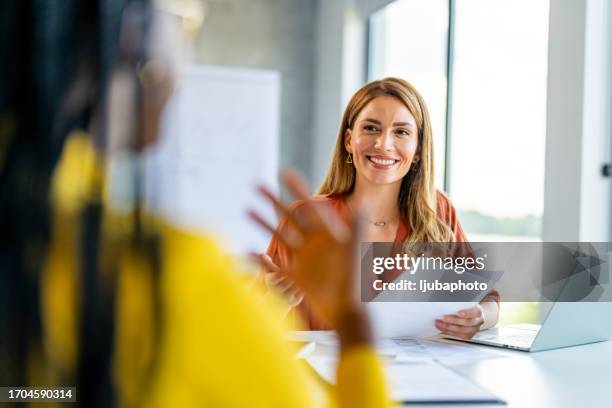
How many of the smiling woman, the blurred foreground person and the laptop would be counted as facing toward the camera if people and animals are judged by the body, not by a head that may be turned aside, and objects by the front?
1

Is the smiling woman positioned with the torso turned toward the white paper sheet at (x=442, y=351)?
yes

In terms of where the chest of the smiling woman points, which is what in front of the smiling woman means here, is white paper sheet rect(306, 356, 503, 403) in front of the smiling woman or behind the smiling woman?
in front

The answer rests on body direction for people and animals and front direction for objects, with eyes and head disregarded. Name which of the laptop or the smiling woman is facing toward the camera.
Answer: the smiling woman

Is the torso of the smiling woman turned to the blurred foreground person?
yes

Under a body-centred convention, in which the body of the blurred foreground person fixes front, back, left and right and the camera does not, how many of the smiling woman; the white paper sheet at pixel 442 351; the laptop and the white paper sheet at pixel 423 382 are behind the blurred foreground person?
0

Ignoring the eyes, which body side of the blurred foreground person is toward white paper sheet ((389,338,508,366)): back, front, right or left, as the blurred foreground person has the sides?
front

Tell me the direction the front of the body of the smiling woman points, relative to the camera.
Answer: toward the camera

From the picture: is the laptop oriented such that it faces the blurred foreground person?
no

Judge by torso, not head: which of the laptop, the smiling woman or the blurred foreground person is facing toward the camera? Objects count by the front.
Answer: the smiling woman

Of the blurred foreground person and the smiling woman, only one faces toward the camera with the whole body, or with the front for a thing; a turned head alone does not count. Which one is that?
the smiling woman

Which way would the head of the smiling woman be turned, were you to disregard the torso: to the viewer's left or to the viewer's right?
to the viewer's left

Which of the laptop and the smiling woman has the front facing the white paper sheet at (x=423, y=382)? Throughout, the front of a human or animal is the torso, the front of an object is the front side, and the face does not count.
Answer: the smiling woman

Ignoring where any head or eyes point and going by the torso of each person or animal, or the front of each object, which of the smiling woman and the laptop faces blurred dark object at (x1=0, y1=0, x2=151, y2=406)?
the smiling woman

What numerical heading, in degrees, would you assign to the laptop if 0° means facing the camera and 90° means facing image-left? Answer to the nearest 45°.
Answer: approximately 135°

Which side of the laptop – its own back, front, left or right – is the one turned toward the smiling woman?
front
